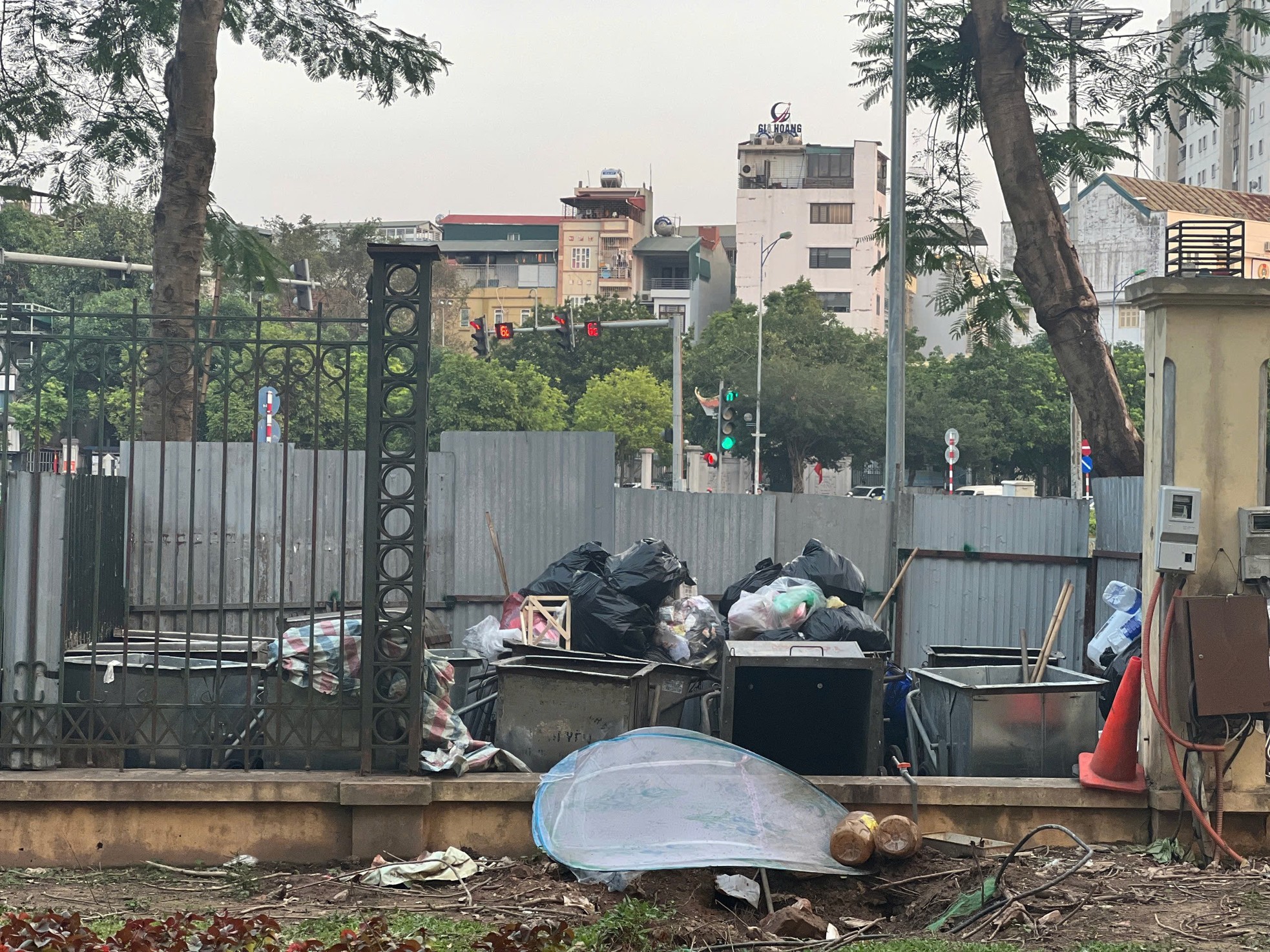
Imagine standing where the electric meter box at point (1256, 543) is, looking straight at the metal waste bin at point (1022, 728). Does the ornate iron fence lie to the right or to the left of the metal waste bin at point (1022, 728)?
left

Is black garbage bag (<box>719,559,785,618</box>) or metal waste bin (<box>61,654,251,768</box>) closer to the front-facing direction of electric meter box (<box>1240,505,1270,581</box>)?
the metal waste bin

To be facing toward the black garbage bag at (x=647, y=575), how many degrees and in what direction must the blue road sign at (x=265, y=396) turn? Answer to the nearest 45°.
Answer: approximately 45° to its left

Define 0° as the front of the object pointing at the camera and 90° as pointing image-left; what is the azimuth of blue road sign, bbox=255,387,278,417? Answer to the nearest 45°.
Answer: approximately 180°

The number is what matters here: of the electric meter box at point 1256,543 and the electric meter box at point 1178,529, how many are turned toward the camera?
2

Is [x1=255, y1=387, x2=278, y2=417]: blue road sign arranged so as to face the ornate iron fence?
yes

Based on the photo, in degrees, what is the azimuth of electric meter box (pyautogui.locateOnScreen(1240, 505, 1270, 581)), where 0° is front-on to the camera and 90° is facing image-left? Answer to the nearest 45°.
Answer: approximately 0°

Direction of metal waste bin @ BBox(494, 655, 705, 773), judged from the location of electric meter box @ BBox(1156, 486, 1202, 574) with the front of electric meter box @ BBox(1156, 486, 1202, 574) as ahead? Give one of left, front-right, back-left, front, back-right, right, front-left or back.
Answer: right

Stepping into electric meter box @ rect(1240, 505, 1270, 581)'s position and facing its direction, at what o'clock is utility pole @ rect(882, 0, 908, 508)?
The utility pole is roughly at 5 o'clock from the electric meter box.

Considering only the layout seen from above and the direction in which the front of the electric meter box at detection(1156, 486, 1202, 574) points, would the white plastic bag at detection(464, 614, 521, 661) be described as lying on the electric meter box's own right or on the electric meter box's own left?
on the electric meter box's own right
